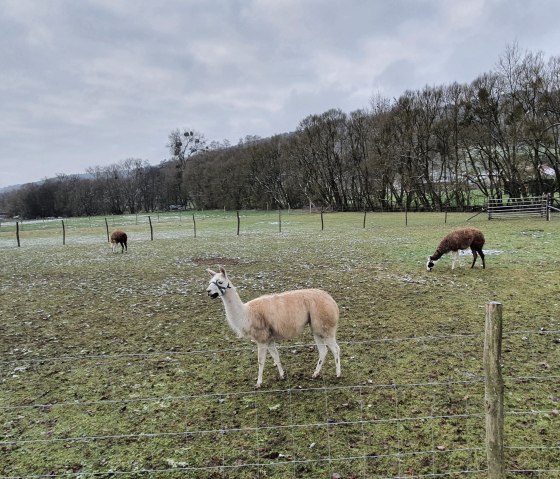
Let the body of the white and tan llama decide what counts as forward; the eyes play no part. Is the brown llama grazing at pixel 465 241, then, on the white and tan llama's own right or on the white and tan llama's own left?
on the white and tan llama's own right

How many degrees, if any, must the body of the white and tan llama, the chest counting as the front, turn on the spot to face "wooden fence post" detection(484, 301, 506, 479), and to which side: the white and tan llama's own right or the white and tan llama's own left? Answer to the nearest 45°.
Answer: approximately 135° to the white and tan llama's own left

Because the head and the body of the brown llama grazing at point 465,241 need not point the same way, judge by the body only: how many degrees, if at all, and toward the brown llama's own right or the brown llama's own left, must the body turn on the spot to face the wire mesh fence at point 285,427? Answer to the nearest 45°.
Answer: approximately 90° to the brown llama's own left

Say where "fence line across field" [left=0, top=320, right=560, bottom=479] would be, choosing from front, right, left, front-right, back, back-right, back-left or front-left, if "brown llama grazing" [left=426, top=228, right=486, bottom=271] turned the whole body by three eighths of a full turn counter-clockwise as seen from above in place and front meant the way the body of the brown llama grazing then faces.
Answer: front-right

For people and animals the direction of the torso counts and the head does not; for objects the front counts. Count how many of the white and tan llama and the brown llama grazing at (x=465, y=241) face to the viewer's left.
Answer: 2

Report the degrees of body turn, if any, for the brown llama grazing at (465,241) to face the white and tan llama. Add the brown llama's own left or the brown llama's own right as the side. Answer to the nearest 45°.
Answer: approximately 90° to the brown llama's own left

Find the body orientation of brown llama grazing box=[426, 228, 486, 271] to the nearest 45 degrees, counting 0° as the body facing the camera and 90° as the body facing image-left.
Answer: approximately 90°

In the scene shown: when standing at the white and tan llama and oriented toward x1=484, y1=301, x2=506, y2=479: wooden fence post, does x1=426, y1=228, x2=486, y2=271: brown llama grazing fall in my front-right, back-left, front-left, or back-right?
back-left

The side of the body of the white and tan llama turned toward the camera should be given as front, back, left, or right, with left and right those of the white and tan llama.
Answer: left
